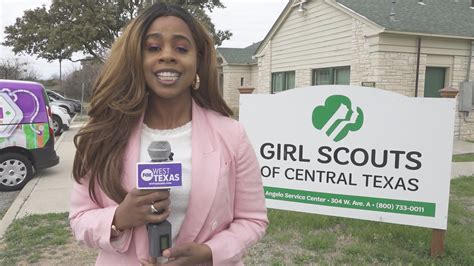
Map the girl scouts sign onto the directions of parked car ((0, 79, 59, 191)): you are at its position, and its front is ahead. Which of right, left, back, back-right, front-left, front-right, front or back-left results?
back-left

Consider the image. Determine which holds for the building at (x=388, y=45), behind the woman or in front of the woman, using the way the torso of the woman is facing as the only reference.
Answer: behind

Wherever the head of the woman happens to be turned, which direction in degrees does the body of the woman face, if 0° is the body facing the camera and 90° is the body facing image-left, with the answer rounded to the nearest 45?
approximately 0°

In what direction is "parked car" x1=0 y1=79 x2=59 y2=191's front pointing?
to the viewer's left

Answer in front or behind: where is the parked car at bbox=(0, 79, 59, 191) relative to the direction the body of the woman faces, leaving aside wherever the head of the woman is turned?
behind
